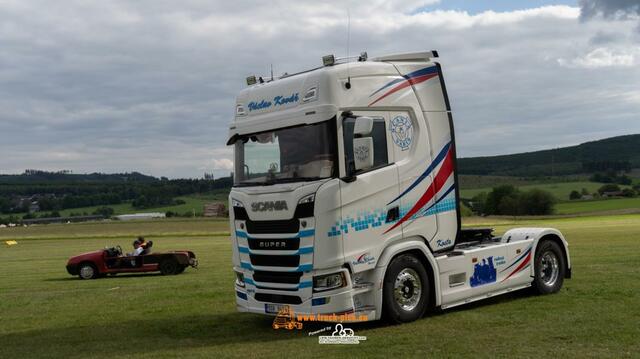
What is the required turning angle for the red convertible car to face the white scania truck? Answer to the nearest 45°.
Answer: approximately 90° to its left

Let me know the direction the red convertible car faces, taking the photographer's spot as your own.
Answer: facing to the left of the viewer

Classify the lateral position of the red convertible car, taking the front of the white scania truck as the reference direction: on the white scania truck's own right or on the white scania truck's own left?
on the white scania truck's own right

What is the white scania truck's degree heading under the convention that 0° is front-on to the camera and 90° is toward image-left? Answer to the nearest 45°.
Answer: approximately 45°
